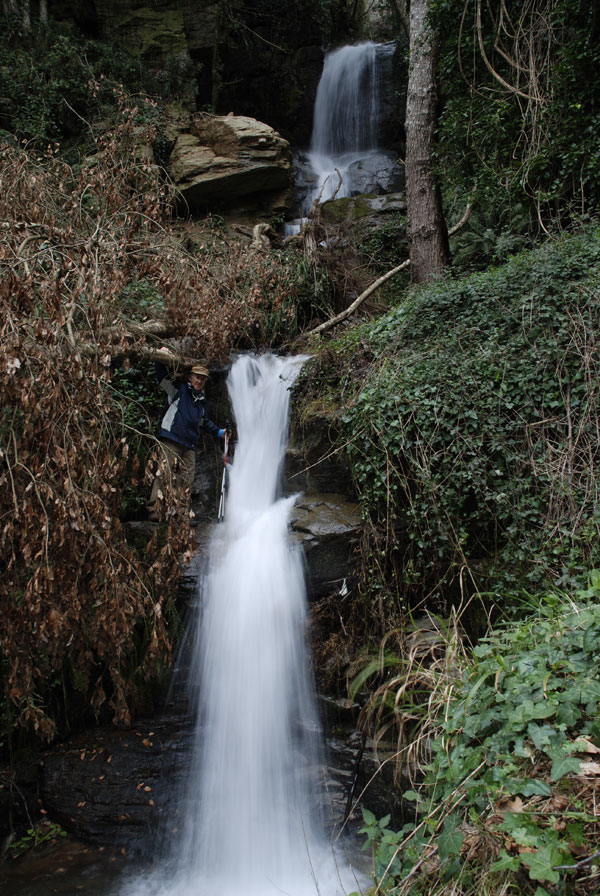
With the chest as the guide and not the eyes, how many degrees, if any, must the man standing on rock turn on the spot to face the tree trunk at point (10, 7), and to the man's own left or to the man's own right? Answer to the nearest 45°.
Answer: approximately 135° to the man's own left

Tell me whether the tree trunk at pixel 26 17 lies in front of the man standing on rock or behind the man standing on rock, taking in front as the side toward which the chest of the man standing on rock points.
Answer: behind

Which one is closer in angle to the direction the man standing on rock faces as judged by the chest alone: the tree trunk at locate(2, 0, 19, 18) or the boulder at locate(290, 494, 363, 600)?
the boulder

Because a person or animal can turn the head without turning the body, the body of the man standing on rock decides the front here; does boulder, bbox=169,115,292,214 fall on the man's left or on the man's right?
on the man's left

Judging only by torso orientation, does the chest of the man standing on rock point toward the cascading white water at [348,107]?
no

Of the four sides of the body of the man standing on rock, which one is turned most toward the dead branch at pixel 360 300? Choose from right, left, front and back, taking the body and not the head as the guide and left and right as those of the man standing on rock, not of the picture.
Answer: left

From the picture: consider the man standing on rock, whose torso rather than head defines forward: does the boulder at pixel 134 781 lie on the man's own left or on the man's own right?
on the man's own right

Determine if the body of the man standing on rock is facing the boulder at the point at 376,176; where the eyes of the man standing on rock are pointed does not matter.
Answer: no

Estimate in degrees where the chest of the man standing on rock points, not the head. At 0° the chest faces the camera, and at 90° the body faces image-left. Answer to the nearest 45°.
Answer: approximately 315°

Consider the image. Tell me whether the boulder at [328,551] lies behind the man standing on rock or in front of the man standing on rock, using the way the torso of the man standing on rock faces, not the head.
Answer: in front

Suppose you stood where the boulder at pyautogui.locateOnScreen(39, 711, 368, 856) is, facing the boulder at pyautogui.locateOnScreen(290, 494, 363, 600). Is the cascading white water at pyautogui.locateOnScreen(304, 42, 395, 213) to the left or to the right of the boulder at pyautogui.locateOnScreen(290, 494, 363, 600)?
left
